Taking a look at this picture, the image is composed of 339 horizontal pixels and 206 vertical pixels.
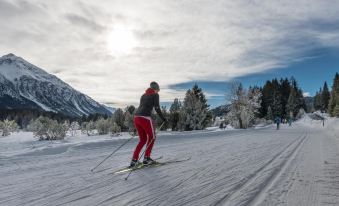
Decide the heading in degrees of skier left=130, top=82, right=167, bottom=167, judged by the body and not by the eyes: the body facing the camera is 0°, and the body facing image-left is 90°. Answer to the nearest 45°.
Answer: approximately 225°
